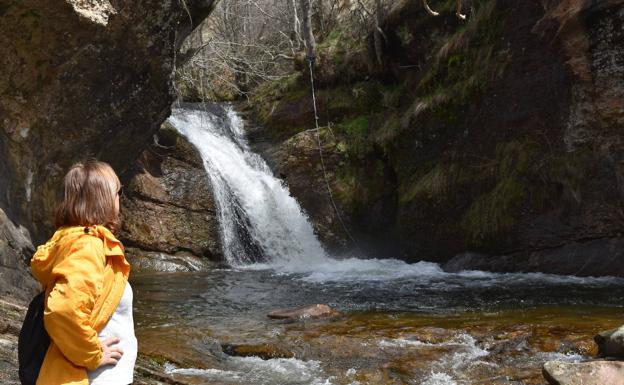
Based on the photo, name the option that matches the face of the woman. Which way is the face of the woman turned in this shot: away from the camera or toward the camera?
away from the camera

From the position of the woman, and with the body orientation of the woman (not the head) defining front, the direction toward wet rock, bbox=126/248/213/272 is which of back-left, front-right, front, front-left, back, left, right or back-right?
left

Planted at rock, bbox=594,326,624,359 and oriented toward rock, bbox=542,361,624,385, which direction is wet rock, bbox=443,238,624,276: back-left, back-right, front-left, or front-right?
back-right
